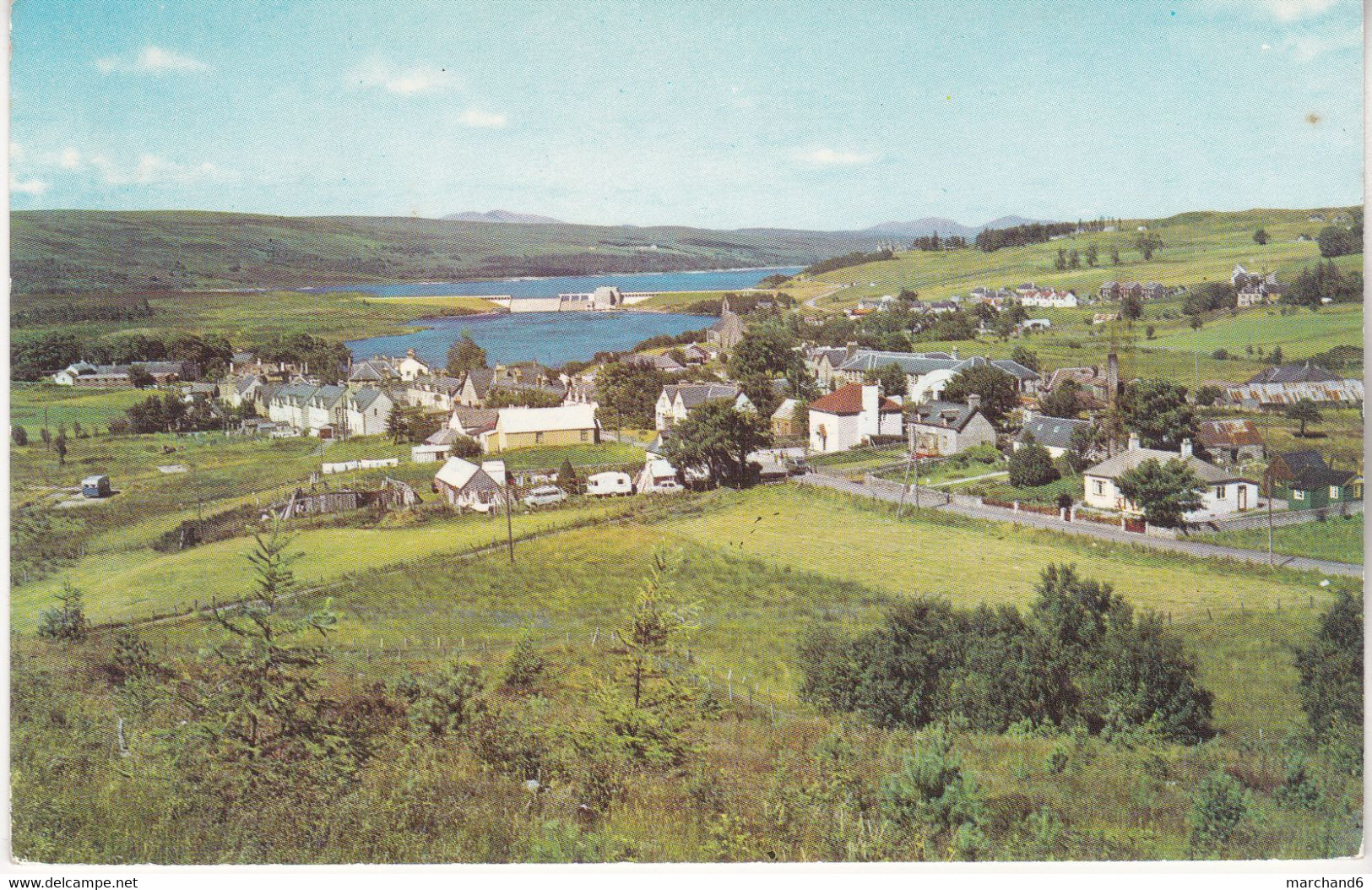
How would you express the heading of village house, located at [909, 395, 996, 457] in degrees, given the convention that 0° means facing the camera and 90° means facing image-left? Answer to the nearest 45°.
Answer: approximately 45°
